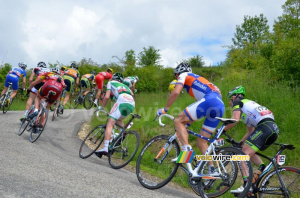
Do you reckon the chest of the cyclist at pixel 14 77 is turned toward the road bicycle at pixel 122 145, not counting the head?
no

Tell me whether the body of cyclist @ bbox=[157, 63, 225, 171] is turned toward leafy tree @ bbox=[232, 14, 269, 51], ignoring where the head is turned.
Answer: no

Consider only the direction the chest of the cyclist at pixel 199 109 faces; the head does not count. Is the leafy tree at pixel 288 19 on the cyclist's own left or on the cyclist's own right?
on the cyclist's own right

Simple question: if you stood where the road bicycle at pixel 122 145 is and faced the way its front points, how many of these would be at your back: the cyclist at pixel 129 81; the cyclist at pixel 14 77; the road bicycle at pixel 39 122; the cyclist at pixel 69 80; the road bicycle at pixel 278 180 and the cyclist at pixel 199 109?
2

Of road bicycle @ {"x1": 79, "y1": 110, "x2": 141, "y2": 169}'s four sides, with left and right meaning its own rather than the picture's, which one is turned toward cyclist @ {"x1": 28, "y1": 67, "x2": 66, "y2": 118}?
front

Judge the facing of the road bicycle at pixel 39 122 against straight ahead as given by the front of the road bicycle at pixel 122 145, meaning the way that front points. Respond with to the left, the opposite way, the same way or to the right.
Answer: the same way

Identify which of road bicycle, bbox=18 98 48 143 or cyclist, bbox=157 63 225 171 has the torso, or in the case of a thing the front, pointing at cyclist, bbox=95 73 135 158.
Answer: cyclist, bbox=157 63 225 171

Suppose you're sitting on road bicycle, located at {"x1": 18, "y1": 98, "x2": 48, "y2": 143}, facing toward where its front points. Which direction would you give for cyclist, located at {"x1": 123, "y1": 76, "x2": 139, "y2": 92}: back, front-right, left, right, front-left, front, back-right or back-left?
front-right

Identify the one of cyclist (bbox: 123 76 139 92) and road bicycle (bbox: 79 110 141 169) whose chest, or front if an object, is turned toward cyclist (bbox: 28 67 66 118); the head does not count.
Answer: the road bicycle

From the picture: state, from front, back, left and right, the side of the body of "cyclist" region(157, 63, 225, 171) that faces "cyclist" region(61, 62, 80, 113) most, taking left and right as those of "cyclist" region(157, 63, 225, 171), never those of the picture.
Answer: front

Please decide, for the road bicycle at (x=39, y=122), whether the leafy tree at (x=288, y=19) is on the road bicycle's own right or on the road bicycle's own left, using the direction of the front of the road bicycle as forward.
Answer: on the road bicycle's own right

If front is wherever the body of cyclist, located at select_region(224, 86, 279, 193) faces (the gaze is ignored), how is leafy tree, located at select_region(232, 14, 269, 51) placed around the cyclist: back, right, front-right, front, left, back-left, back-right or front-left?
front-right

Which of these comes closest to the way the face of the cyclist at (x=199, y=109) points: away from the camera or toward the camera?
away from the camera
